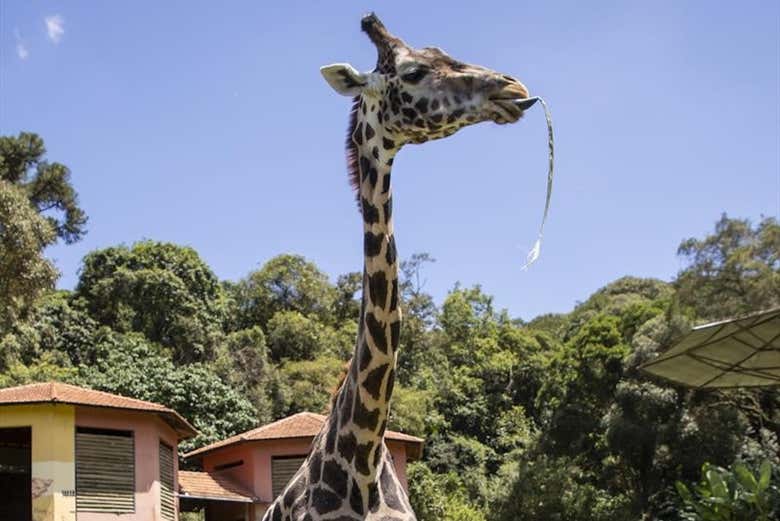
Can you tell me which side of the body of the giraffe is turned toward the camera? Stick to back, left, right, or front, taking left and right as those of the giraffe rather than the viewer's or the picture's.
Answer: right

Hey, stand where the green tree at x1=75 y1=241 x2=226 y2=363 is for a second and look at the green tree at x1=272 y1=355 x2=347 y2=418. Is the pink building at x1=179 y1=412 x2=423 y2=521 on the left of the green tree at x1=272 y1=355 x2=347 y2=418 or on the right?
right

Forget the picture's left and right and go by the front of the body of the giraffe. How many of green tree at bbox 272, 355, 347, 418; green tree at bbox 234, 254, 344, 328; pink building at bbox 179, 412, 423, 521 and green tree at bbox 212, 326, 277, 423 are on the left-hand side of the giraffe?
4

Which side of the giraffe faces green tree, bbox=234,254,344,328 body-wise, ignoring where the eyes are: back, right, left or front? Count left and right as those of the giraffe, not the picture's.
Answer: left

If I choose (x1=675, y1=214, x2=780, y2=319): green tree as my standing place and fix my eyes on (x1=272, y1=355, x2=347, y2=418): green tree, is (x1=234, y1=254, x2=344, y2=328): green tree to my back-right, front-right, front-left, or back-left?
front-right

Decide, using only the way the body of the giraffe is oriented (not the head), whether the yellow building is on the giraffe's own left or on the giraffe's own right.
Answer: on the giraffe's own left

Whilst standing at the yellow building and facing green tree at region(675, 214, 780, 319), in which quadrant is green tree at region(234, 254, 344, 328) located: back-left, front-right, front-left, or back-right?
front-left

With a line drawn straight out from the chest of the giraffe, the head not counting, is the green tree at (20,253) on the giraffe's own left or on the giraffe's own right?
on the giraffe's own left
